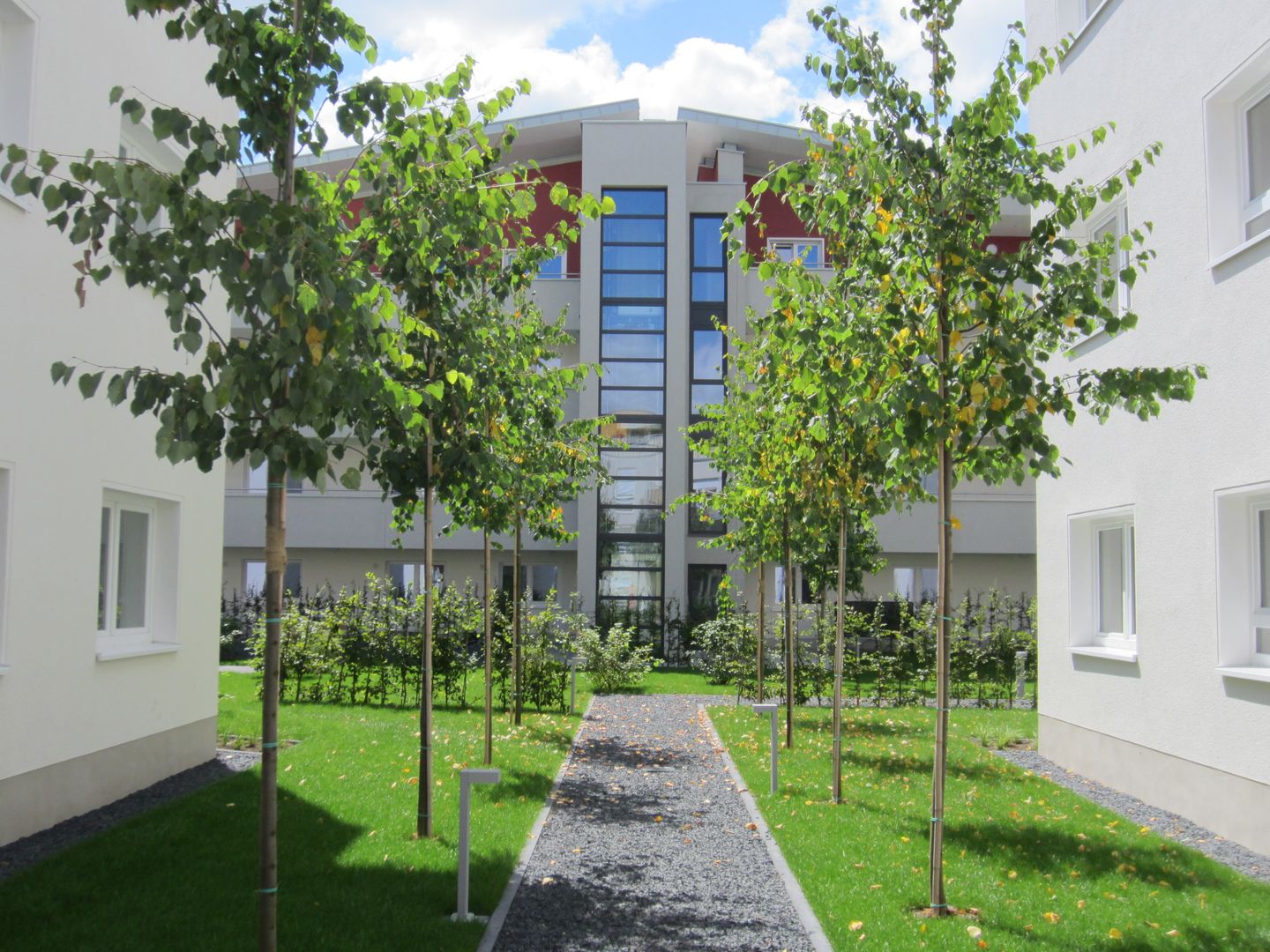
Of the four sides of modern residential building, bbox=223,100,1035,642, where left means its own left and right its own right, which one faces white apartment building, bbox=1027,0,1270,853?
front

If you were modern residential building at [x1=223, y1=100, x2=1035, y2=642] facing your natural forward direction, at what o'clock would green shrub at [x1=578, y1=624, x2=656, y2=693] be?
The green shrub is roughly at 12 o'clock from the modern residential building.

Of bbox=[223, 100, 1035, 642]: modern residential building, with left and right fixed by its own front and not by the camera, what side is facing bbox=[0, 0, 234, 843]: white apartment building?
front

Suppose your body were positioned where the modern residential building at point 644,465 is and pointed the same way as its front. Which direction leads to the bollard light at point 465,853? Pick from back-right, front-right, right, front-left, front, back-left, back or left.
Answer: front

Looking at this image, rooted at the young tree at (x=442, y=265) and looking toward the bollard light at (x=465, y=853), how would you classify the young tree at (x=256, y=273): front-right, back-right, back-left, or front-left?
front-right

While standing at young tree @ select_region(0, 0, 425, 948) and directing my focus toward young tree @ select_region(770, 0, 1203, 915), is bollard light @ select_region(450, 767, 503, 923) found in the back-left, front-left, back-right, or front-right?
front-left

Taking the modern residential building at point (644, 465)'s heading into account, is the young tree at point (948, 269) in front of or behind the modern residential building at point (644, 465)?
in front

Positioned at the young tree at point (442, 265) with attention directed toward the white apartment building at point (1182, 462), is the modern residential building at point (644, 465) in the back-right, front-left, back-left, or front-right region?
front-left

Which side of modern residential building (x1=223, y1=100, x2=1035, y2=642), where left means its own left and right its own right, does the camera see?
front

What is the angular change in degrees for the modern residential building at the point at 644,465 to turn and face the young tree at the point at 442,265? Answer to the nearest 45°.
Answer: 0° — it already faces it

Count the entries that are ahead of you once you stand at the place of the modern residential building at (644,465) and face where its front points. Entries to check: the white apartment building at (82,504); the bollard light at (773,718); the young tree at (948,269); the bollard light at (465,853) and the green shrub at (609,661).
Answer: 5

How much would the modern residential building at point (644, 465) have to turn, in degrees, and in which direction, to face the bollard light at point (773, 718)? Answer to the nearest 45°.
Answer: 0° — it already faces it
